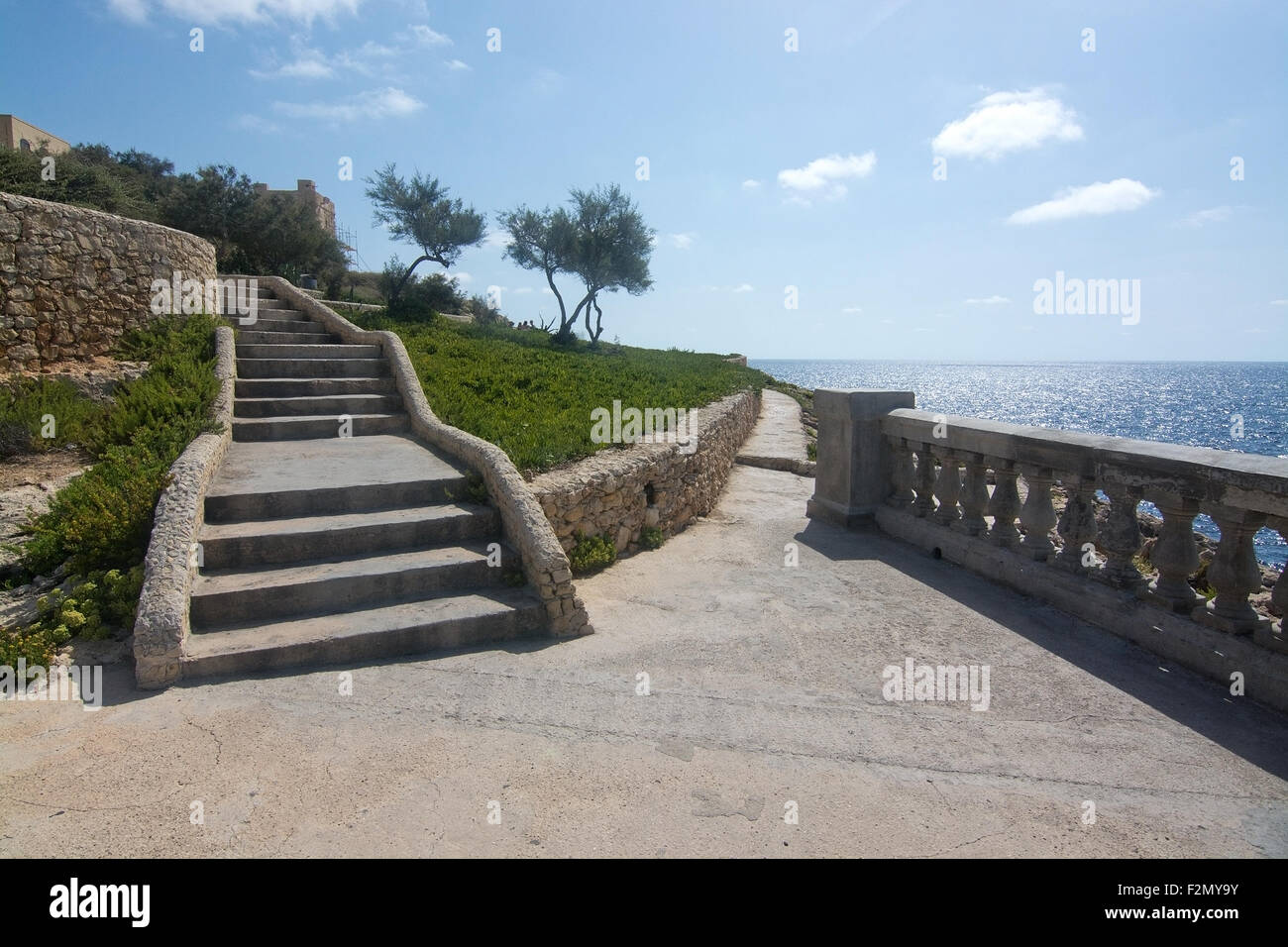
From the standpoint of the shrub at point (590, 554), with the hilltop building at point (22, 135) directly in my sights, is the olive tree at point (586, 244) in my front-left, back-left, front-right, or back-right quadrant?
front-right

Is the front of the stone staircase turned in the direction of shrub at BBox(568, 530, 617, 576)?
no

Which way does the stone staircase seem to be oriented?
toward the camera

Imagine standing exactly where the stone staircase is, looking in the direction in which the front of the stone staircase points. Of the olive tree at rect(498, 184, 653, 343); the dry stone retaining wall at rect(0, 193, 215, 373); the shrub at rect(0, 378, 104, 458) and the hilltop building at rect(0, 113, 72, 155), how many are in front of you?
0

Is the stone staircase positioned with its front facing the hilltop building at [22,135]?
no

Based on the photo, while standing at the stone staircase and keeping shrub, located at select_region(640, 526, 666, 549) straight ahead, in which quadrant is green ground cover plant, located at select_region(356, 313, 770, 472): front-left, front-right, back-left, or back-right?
front-left

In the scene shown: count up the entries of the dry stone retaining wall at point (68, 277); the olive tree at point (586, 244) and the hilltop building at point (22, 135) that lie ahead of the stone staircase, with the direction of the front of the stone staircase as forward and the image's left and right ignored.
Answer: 0

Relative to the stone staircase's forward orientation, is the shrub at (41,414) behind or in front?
behind

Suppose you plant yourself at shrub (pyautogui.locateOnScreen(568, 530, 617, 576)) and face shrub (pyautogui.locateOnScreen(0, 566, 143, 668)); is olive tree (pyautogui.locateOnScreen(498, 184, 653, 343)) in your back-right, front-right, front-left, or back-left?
back-right

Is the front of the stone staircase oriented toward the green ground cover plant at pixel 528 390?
no

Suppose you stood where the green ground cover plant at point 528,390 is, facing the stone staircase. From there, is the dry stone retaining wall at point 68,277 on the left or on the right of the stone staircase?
right
